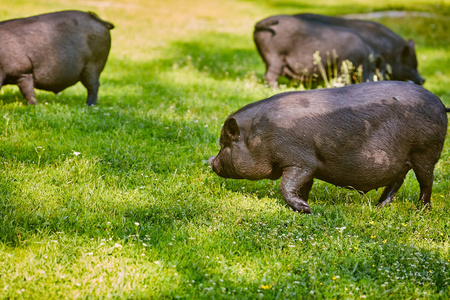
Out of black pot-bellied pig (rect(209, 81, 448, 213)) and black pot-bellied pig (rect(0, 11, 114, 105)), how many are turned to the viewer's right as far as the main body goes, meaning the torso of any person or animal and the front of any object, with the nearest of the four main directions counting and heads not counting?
0

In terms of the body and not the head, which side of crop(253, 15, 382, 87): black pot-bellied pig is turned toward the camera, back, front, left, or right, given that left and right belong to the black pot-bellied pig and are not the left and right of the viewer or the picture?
right

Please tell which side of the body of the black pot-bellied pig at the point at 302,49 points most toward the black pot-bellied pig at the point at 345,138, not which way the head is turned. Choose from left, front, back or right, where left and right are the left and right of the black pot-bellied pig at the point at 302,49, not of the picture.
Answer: right

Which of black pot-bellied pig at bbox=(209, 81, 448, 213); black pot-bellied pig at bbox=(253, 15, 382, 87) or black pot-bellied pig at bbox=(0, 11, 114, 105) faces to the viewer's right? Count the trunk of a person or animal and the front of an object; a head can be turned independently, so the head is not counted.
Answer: black pot-bellied pig at bbox=(253, 15, 382, 87)

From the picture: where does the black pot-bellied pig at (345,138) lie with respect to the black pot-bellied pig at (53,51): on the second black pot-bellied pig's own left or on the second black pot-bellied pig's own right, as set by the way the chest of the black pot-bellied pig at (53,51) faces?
on the second black pot-bellied pig's own left

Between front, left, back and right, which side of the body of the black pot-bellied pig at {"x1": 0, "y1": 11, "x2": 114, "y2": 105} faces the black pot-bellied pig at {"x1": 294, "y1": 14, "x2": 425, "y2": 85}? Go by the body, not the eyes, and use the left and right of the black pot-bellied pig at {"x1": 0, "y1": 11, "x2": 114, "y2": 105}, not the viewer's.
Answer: back

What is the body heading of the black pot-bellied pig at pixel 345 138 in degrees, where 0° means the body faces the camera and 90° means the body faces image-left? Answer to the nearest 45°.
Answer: approximately 90°

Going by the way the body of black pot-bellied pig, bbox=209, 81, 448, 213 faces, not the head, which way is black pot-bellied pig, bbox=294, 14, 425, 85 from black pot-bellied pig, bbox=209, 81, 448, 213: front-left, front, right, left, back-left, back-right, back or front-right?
right

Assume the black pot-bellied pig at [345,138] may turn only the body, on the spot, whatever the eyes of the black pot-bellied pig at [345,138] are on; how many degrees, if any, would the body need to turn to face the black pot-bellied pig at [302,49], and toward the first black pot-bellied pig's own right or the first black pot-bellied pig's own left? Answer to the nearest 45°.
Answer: approximately 90° to the first black pot-bellied pig's own right

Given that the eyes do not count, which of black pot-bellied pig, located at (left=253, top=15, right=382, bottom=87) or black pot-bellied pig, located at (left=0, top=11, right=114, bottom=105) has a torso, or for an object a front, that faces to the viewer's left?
black pot-bellied pig, located at (left=0, top=11, right=114, bottom=105)

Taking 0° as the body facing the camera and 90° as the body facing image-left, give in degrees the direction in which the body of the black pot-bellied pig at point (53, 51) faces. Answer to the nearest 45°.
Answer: approximately 90°

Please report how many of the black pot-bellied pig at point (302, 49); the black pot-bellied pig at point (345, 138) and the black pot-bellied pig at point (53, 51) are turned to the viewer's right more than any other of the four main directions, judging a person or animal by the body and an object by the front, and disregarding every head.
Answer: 1

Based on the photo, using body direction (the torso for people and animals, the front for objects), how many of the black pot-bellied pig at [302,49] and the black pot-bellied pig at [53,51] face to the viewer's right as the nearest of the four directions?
1
